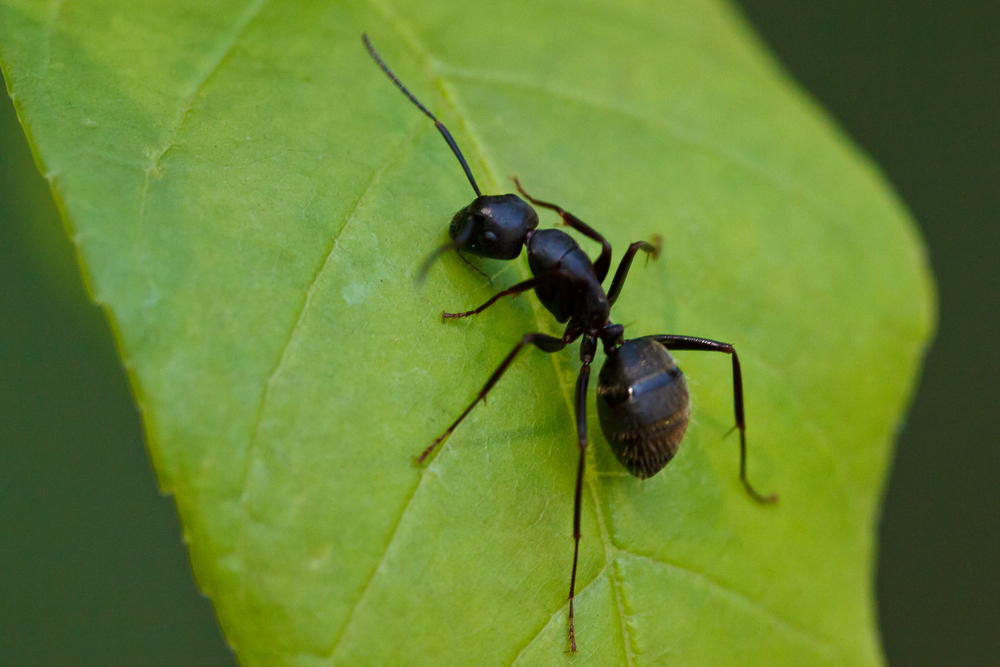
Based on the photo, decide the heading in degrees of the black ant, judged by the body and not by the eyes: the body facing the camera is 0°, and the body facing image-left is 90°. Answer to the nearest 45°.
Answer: approximately 135°
